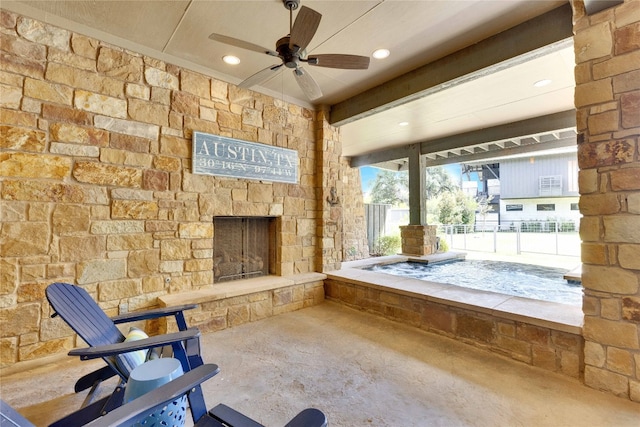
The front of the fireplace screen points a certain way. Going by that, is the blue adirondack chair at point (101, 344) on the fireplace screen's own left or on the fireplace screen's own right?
on the fireplace screen's own right

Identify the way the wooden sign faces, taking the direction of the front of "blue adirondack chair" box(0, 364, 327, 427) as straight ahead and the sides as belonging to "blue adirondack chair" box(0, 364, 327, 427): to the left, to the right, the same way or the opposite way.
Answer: to the right

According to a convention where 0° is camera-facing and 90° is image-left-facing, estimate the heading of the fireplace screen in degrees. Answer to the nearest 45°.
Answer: approximately 315°

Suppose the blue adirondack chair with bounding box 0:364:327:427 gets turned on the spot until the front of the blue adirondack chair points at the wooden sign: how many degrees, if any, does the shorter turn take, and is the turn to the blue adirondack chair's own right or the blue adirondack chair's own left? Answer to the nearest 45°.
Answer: approximately 45° to the blue adirondack chair's own left

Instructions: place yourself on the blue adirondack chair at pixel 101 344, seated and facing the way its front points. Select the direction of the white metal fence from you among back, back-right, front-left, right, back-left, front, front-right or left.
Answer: front

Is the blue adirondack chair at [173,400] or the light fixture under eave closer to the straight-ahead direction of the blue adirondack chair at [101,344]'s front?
the light fixture under eave

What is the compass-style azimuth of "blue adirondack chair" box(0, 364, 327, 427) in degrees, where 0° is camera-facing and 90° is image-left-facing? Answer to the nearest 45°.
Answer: approximately 225°

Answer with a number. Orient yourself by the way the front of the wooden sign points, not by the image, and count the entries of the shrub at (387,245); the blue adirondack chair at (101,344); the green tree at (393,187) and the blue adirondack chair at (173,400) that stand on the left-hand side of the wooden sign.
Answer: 2

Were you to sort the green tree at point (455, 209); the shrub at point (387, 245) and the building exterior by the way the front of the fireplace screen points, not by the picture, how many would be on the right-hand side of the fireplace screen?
0

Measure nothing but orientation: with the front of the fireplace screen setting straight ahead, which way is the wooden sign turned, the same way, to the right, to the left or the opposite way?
the same way

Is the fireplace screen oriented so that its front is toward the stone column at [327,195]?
no

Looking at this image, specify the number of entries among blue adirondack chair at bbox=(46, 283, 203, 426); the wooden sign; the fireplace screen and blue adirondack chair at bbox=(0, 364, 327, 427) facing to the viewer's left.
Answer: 0

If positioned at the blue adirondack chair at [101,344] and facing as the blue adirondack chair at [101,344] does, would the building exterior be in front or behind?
in front

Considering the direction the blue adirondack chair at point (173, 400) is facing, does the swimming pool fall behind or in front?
in front

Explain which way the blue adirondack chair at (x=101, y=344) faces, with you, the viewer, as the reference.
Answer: facing to the right of the viewer

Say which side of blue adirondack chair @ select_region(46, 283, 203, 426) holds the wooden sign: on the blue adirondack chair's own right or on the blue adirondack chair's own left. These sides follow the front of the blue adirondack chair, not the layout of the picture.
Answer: on the blue adirondack chair's own left

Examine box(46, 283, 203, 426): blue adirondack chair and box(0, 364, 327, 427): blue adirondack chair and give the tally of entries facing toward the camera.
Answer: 0

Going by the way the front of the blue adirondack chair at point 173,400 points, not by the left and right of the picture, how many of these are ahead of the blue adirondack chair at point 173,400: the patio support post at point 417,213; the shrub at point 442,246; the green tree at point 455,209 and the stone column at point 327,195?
4

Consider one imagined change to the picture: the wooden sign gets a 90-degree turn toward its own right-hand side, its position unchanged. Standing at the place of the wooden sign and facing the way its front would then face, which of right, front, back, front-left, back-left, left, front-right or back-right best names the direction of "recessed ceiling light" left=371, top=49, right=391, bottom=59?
left

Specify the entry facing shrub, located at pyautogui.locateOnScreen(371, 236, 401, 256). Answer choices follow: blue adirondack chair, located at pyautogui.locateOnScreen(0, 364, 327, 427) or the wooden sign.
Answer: the blue adirondack chair

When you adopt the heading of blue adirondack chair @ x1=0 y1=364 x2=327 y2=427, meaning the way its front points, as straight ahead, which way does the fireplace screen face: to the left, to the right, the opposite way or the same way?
to the right

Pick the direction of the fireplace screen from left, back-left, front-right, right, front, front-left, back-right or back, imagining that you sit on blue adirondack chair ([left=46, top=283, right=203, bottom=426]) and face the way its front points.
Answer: front-left
